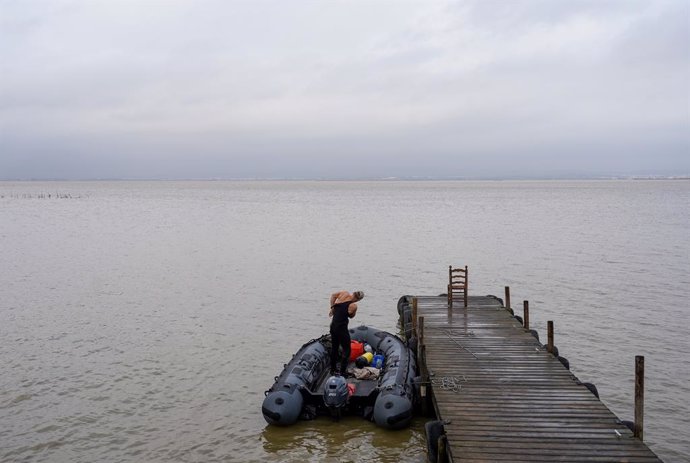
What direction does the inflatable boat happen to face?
away from the camera
